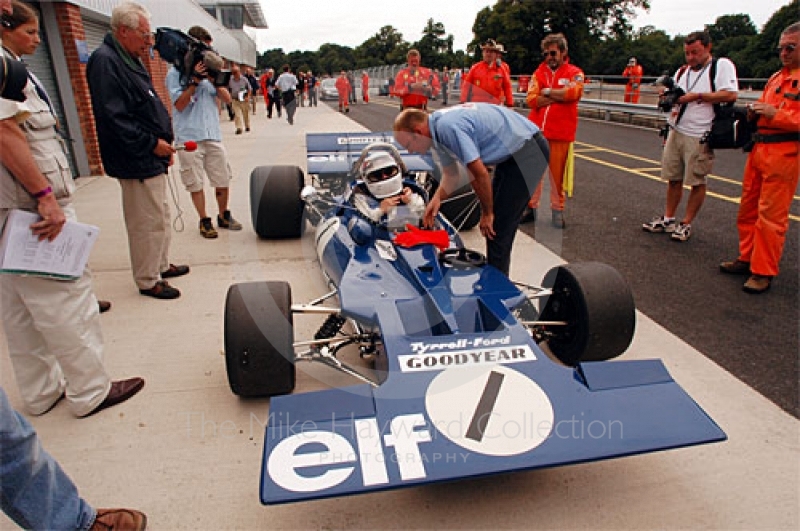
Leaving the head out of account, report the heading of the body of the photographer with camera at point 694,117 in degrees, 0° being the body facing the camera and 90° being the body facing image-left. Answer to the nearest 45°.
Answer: approximately 45°

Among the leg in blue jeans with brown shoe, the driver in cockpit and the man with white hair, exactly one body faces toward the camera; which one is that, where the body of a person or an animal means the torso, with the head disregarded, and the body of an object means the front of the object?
the driver in cockpit

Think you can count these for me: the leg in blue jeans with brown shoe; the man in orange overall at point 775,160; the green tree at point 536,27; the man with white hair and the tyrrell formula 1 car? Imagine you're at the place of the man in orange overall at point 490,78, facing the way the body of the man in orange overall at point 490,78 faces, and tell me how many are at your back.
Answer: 1

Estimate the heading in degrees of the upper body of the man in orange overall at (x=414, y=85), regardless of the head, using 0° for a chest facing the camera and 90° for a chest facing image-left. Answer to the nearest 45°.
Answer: approximately 0°

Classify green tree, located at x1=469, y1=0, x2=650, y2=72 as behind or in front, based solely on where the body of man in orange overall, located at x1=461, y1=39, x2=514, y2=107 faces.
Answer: behind

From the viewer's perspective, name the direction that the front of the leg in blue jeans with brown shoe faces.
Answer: to the viewer's right

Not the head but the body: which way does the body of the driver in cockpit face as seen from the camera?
toward the camera

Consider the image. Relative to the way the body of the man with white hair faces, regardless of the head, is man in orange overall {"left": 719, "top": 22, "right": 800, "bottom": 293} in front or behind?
in front

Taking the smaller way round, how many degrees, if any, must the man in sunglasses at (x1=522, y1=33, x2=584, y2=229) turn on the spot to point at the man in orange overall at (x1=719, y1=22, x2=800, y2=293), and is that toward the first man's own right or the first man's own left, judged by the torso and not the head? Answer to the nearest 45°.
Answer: approximately 90° to the first man's own left

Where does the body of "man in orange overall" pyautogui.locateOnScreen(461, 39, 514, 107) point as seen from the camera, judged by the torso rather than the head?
toward the camera

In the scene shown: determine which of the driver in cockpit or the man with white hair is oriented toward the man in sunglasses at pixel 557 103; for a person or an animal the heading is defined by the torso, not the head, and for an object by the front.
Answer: the man with white hair

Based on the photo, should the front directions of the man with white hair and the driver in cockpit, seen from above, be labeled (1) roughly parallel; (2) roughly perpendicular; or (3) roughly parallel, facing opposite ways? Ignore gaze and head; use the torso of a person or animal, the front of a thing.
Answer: roughly perpendicular

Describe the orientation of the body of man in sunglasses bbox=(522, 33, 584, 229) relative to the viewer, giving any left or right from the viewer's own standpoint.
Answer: facing the viewer and to the left of the viewer

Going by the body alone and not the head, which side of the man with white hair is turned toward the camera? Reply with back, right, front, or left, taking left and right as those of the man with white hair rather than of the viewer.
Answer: right
